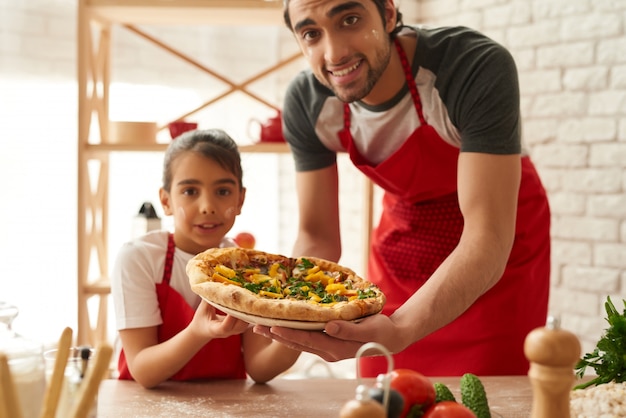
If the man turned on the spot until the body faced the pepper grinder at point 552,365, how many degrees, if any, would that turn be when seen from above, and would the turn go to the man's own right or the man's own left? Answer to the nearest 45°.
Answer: approximately 45° to the man's own left

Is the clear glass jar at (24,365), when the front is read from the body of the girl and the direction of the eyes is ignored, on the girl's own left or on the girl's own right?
on the girl's own right

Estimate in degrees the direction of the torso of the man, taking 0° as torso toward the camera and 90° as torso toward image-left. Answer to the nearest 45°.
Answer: approximately 45°

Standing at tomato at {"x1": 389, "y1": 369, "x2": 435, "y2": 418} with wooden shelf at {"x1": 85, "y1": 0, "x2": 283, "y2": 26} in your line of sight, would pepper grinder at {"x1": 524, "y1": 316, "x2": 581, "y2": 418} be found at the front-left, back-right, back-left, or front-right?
back-right

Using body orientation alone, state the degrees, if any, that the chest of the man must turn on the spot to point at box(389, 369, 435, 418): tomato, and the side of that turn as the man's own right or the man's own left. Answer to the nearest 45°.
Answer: approximately 45° to the man's own left

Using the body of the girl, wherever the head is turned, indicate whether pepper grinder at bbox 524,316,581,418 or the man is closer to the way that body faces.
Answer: the pepper grinder

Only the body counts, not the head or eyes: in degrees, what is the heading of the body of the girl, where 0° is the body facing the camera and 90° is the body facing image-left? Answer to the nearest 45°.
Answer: approximately 315°
